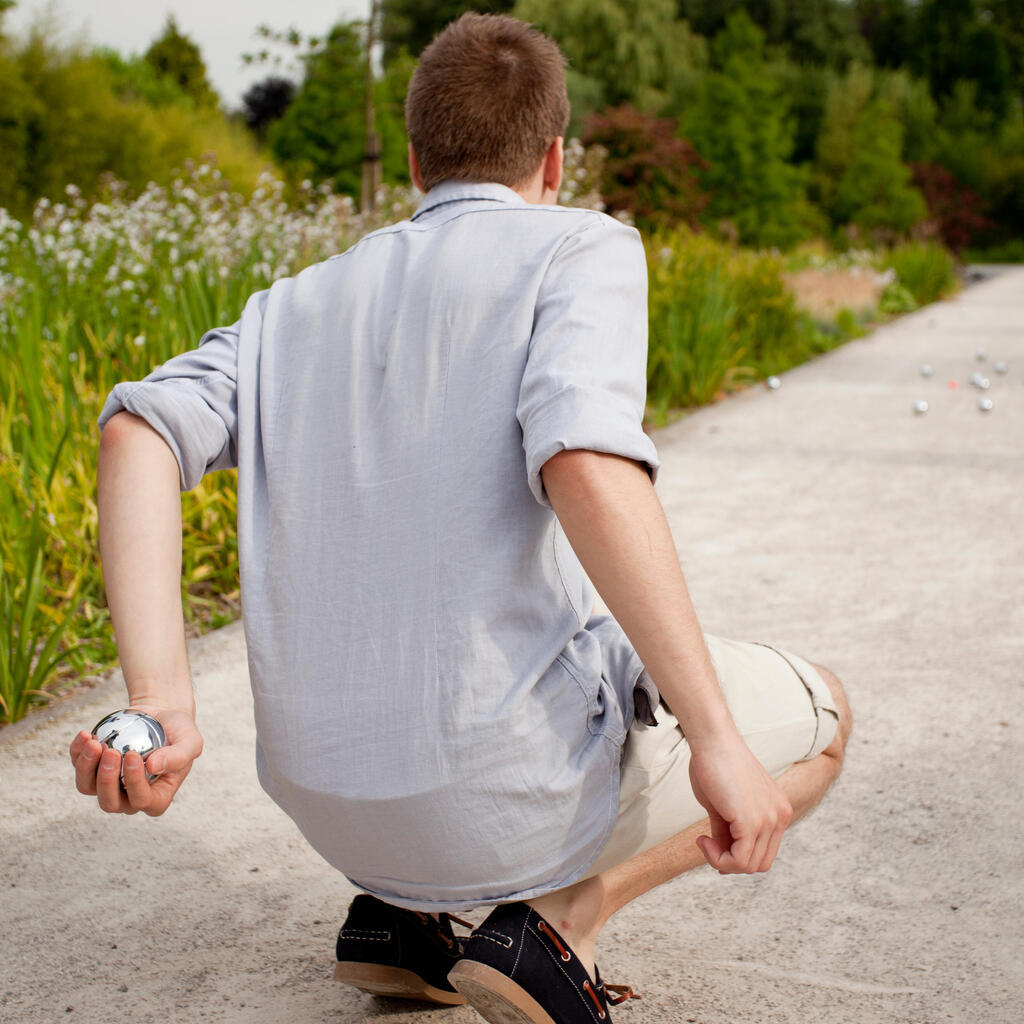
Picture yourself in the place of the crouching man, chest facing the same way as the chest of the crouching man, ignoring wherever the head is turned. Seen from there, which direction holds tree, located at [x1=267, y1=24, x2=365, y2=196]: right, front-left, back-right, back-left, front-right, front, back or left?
front-left

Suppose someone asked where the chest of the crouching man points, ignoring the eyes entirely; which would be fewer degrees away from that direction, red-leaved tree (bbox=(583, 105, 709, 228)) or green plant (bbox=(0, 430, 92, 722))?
the red-leaved tree

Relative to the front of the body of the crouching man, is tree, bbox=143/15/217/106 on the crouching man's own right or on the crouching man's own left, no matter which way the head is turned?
on the crouching man's own left

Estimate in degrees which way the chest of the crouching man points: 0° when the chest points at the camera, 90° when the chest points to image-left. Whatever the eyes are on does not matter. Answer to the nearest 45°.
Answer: approximately 225°

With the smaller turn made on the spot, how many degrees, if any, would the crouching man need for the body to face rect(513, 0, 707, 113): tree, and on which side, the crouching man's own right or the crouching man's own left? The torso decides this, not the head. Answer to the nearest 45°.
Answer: approximately 45° to the crouching man's own left

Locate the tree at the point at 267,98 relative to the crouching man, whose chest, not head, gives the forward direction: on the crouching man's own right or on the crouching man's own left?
on the crouching man's own left

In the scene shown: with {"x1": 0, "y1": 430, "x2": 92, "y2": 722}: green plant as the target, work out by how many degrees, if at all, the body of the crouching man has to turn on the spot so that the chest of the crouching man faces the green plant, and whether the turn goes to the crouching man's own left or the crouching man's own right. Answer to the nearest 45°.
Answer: approximately 90° to the crouching man's own left

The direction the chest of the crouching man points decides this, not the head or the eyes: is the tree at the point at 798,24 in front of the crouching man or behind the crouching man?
in front

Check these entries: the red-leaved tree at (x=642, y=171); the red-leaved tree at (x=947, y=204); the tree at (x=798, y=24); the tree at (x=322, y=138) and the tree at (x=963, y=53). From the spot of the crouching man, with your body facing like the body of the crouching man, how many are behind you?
0

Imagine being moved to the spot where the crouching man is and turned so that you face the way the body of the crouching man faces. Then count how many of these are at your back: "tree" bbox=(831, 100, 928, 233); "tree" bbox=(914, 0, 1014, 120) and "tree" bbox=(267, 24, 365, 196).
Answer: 0

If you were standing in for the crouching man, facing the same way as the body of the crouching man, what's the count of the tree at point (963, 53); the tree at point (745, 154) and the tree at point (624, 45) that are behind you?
0
